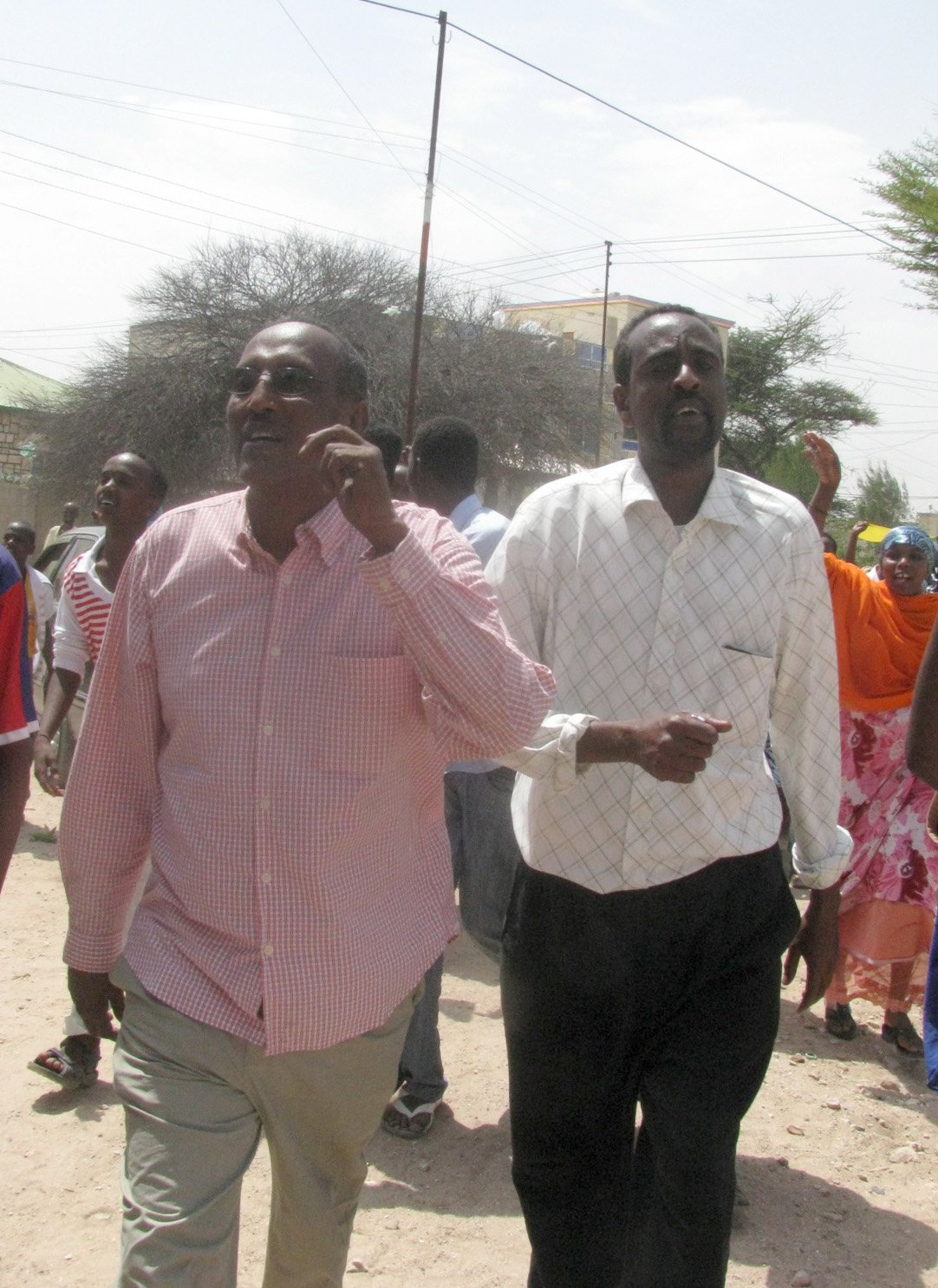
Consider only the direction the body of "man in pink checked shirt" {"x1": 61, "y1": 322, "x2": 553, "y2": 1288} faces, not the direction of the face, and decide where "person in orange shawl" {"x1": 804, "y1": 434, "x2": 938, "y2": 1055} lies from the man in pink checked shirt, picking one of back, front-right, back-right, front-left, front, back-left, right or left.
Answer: back-left

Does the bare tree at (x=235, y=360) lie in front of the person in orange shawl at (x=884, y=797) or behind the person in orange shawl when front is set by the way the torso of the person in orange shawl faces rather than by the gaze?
behind

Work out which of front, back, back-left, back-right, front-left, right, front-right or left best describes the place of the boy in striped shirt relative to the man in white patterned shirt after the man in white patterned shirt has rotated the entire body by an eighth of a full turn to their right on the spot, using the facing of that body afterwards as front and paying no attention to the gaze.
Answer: right

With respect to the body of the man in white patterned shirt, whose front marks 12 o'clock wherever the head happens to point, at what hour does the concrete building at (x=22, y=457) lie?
The concrete building is roughly at 5 o'clock from the man in white patterned shirt.

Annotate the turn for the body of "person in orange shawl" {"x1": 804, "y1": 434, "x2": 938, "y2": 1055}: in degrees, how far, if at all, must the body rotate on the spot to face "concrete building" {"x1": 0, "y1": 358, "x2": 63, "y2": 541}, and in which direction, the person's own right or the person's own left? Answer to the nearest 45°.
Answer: approximately 135° to the person's own right

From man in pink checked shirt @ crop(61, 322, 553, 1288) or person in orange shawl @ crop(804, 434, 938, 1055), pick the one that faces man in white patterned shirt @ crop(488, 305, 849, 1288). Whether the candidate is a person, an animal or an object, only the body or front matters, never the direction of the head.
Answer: the person in orange shawl

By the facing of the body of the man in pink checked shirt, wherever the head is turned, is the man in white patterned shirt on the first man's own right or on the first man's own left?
on the first man's own left

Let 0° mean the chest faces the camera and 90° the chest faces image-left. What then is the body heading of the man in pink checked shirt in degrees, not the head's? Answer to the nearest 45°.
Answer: approximately 0°

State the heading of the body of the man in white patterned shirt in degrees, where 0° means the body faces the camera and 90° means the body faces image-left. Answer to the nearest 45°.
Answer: approximately 0°

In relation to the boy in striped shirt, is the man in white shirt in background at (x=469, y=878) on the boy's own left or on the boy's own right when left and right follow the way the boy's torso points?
on the boy's own left
